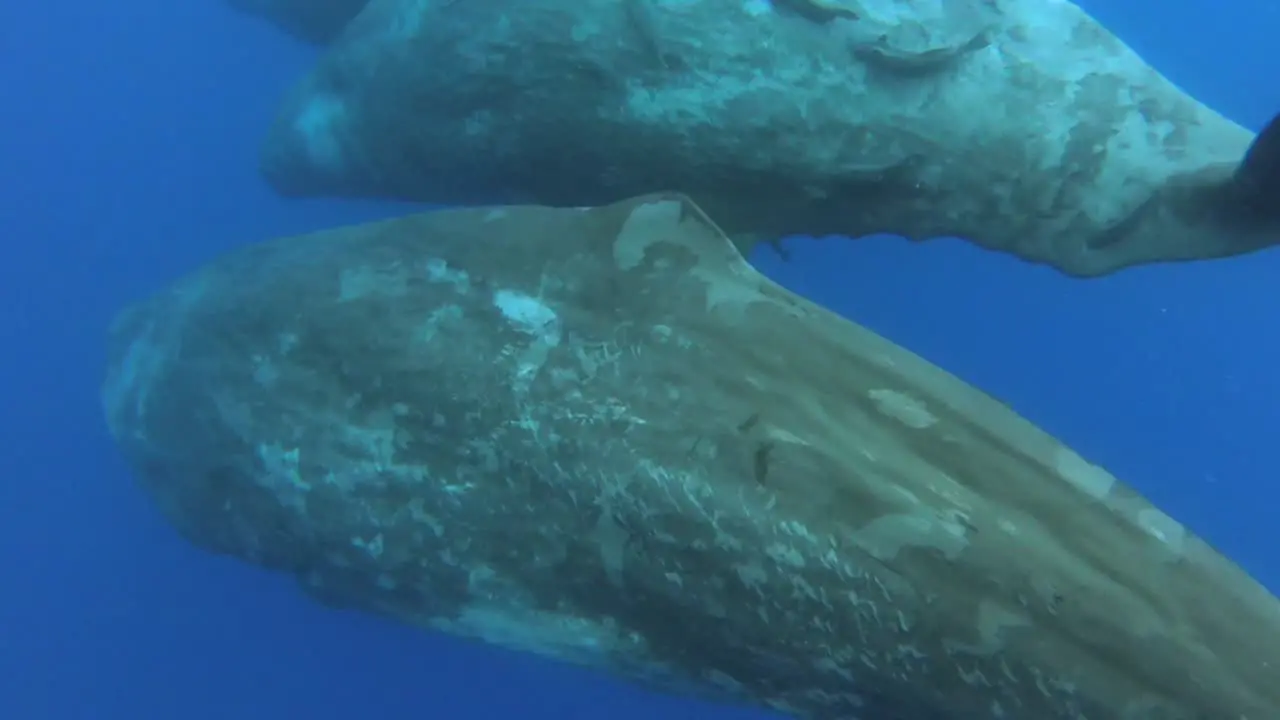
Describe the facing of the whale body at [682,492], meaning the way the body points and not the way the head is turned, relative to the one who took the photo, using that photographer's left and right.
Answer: facing away from the viewer and to the left of the viewer
